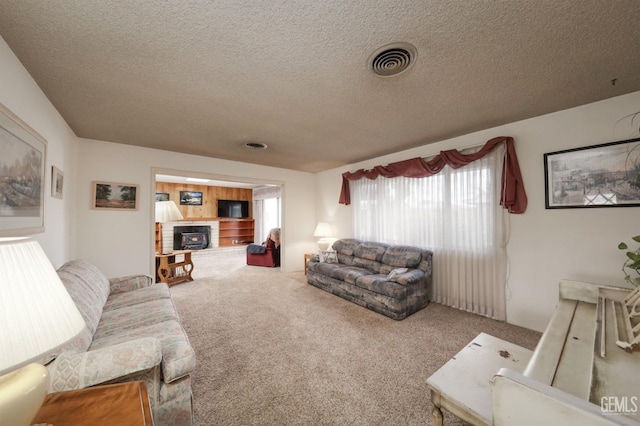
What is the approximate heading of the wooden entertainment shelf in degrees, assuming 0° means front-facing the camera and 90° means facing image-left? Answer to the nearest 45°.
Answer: approximately 0°

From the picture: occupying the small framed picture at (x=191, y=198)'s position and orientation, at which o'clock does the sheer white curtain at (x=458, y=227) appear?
The sheer white curtain is roughly at 11 o'clock from the small framed picture.

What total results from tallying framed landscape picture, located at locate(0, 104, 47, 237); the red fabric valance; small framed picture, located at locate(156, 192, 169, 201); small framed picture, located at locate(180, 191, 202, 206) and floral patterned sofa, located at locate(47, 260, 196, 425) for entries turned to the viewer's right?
2

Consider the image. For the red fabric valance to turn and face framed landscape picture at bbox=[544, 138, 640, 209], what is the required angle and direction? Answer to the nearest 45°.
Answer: approximately 135° to its left

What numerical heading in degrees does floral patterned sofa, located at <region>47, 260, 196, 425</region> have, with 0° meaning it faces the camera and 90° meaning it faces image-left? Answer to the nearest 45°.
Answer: approximately 270°

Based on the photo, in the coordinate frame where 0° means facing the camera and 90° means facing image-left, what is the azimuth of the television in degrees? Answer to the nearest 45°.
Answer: approximately 0°

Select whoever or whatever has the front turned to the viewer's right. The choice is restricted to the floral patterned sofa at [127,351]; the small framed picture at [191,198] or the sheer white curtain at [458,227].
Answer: the floral patterned sofa

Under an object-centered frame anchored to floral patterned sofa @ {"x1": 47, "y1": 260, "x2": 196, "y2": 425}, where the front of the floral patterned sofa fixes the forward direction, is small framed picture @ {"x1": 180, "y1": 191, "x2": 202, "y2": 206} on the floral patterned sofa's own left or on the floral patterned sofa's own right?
on the floral patterned sofa's own left

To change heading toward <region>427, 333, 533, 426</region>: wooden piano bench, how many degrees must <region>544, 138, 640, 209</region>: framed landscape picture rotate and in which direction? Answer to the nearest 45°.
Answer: approximately 45° to its left
